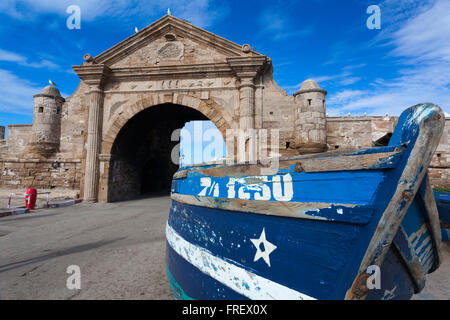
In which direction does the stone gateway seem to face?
toward the camera

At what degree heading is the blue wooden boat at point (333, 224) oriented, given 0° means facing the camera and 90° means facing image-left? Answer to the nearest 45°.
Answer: approximately 315°

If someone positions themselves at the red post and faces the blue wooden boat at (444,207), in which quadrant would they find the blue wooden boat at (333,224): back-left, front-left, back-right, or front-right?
front-right

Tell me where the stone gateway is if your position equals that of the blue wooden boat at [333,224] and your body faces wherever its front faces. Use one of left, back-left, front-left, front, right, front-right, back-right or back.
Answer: back

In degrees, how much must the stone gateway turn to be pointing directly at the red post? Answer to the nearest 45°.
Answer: approximately 45° to its right

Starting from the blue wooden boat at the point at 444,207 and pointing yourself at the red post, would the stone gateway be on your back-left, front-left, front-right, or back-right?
front-right

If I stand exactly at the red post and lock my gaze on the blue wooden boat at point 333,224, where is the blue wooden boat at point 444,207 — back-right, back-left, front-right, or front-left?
front-left

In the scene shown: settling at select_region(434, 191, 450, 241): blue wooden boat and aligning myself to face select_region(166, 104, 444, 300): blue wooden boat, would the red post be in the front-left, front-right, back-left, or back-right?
front-right

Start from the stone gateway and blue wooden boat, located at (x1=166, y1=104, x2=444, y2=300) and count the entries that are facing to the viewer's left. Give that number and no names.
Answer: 0
